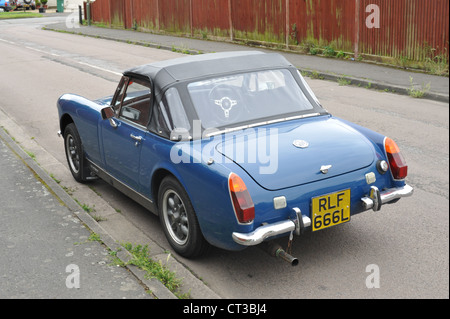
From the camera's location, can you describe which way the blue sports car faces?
facing away from the viewer and to the left of the viewer

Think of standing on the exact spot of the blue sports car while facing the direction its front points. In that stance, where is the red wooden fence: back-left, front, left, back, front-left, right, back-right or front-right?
front-right

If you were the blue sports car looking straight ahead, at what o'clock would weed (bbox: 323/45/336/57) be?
The weed is roughly at 2 o'clock from the blue sports car.

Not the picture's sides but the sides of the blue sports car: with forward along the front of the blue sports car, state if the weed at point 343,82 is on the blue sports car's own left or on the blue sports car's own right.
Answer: on the blue sports car's own right
